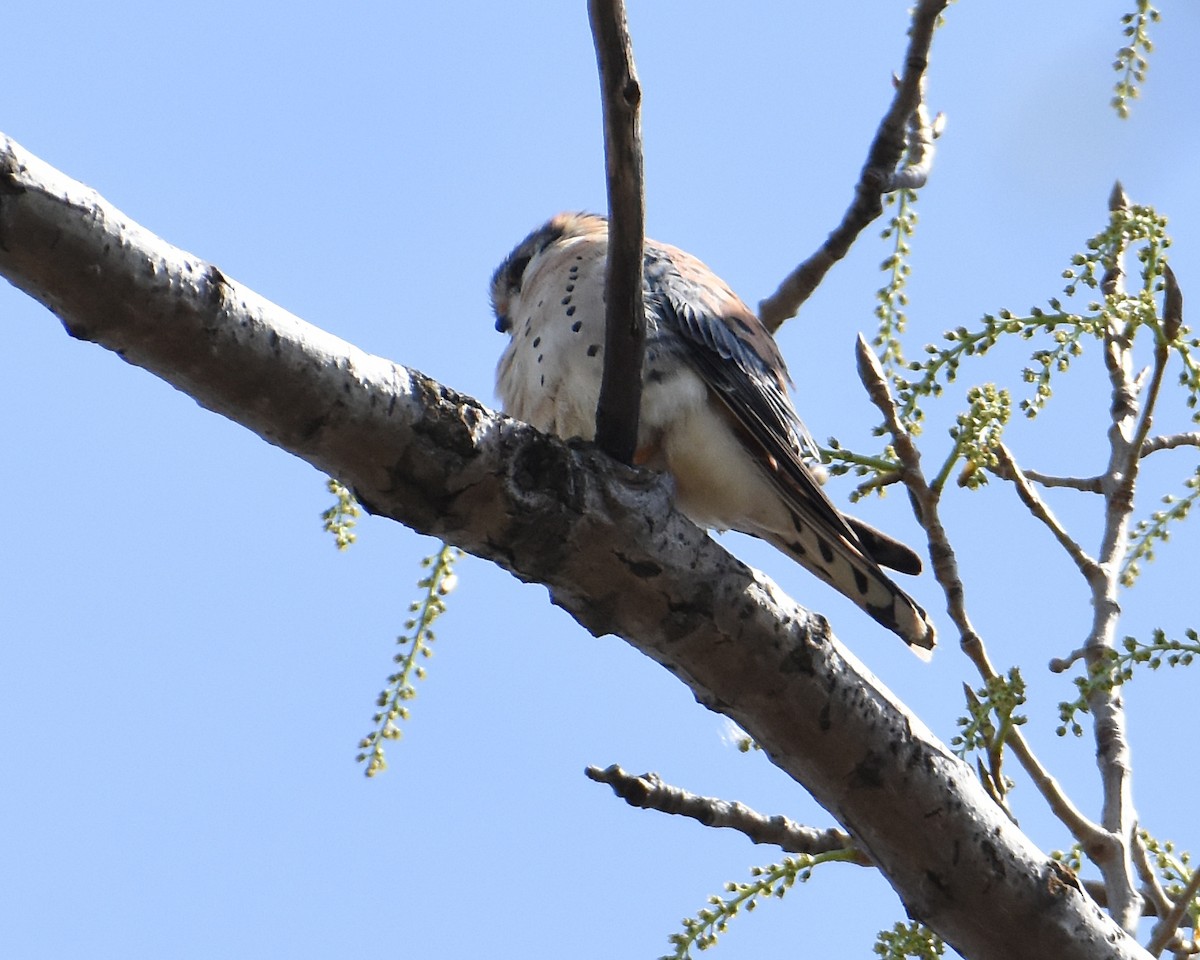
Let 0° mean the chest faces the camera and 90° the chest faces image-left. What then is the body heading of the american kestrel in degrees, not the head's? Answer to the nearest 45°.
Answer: approximately 90°

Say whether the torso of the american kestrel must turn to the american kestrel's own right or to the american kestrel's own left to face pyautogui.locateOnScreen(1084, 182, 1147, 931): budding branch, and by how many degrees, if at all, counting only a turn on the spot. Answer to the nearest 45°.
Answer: approximately 180°

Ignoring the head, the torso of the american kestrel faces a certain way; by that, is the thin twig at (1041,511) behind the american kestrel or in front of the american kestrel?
behind

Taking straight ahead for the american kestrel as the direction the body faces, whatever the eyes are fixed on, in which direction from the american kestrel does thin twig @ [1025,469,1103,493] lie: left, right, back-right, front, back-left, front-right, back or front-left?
back
